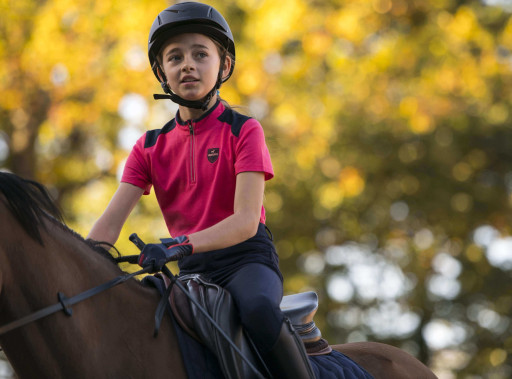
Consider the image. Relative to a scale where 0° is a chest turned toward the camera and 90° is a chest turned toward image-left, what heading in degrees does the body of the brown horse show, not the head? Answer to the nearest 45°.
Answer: approximately 45°

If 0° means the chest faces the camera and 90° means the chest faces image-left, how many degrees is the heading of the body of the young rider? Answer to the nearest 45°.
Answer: approximately 45°
